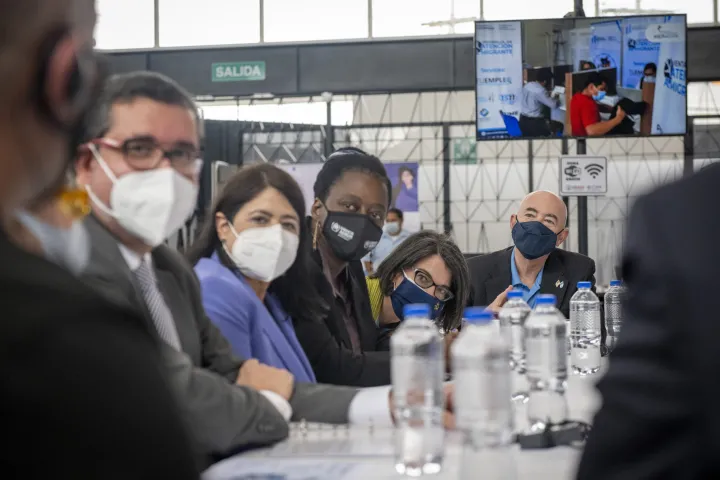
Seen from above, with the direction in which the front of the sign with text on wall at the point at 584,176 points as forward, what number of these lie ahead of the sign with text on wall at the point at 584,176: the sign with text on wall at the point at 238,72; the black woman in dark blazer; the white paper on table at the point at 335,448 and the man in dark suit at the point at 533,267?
3

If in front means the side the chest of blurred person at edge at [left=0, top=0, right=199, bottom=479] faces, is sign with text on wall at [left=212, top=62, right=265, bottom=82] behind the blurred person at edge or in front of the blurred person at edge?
in front

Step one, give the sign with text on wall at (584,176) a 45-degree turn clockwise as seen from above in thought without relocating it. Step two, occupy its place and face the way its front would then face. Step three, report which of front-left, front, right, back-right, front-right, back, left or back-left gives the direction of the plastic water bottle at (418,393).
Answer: front-left

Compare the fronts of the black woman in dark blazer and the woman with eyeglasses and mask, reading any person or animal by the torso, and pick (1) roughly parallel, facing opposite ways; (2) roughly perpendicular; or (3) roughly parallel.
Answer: roughly parallel

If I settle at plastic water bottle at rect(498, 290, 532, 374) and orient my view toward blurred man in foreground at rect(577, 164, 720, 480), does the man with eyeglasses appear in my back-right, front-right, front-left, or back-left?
front-right

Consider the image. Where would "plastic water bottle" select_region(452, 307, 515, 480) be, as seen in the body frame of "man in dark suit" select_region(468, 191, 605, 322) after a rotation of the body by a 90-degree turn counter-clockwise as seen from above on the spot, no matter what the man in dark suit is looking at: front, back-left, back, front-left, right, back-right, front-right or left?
right

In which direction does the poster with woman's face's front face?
toward the camera

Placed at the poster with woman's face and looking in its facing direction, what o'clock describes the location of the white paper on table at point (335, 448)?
The white paper on table is roughly at 12 o'clock from the poster with woman's face.

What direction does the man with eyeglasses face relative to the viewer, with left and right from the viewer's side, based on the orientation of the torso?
facing the viewer and to the right of the viewer

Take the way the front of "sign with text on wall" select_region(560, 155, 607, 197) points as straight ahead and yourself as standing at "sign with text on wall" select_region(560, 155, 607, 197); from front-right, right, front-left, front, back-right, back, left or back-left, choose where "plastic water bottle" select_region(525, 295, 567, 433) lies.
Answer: front

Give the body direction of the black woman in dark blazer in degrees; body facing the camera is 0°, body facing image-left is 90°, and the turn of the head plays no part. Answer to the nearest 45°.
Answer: approximately 315°

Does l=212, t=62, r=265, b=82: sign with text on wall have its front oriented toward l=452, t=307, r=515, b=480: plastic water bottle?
yes

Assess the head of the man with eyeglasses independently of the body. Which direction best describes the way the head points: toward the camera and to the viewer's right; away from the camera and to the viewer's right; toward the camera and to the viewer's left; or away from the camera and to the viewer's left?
toward the camera and to the viewer's right

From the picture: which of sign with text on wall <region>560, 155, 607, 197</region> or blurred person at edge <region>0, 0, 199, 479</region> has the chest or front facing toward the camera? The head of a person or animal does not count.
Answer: the sign with text on wall

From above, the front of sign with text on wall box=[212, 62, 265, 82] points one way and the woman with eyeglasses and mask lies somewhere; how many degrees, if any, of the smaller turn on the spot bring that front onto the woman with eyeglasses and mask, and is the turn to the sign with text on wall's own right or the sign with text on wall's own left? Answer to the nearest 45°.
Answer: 0° — it already faces them

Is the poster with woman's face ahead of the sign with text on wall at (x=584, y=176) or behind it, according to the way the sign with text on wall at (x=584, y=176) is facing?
behind

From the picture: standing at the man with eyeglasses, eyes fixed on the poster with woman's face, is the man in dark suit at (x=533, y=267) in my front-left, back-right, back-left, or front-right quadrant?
front-right

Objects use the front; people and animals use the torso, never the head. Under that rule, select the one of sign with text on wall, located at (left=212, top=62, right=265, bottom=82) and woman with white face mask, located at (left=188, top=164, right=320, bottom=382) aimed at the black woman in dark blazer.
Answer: the sign with text on wall

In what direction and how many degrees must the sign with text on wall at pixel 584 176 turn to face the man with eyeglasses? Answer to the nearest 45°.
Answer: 0° — it already faces them
